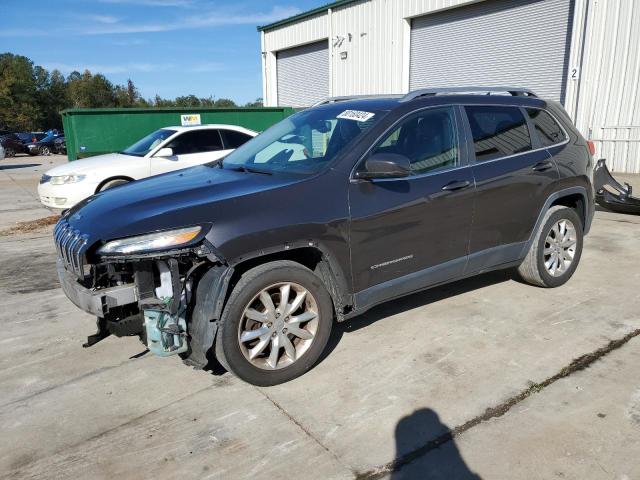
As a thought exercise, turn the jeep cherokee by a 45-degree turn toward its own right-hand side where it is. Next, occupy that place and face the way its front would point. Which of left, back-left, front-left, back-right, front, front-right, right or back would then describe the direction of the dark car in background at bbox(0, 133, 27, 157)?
front-right

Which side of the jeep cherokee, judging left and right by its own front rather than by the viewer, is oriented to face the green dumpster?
right

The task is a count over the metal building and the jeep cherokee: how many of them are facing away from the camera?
0

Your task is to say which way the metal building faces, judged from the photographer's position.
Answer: facing the viewer and to the left of the viewer

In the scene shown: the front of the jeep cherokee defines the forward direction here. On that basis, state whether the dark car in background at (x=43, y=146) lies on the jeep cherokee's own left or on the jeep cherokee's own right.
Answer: on the jeep cherokee's own right

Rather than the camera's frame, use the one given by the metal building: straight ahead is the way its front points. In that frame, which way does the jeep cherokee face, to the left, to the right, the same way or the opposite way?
the same way

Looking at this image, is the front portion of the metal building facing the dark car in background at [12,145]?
no

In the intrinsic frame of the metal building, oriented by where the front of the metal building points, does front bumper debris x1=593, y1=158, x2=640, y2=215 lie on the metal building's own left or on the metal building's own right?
on the metal building's own left

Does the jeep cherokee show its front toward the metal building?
no
